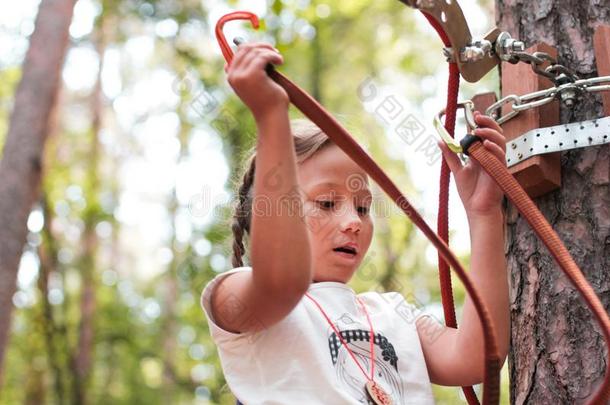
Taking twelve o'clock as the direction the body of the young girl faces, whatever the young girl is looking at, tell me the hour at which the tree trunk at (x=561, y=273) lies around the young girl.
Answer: The tree trunk is roughly at 10 o'clock from the young girl.

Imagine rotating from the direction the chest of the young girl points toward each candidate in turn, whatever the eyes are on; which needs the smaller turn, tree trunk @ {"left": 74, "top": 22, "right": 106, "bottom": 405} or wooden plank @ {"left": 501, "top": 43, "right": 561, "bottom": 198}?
the wooden plank

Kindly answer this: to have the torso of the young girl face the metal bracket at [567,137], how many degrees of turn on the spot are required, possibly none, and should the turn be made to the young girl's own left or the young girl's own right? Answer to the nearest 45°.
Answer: approximately 45° to the young girl's own left

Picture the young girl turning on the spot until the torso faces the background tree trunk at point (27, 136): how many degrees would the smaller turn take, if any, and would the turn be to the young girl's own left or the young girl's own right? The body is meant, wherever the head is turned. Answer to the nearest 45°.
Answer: approximately 180°

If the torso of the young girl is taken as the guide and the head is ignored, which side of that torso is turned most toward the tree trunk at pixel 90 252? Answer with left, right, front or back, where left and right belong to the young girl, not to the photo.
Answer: back

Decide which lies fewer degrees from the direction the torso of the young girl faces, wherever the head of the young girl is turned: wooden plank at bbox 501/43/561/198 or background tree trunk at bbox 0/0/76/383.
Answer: the wooden plank

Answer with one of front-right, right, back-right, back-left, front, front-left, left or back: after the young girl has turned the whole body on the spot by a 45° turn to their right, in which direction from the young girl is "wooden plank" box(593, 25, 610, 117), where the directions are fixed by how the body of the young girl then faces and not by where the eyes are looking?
left

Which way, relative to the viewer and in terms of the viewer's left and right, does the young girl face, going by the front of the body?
facing the viewer and to the right of the viewer

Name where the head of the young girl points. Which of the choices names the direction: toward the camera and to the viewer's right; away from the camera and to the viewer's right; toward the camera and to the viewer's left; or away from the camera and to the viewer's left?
toward the camera and to the viewer's right
